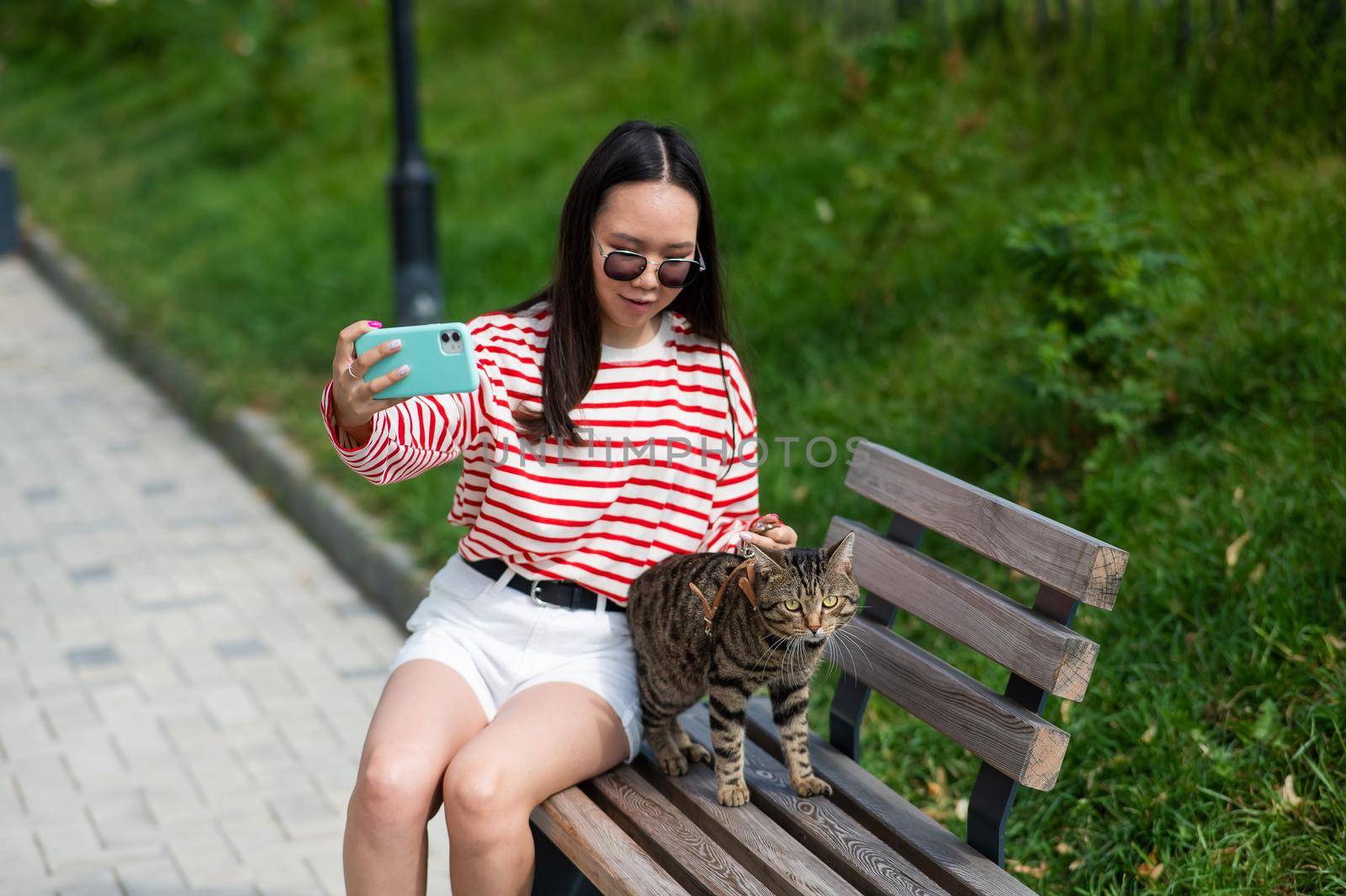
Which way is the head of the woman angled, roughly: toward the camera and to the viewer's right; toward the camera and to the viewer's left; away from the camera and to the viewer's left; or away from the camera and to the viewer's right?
toward the camera and to the viewer's left

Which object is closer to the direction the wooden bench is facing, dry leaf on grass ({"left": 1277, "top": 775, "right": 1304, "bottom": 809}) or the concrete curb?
the concrete curb

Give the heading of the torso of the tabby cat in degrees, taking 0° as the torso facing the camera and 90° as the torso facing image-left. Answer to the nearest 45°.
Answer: approximately 315°

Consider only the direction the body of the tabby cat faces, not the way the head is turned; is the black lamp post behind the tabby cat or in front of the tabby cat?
behind

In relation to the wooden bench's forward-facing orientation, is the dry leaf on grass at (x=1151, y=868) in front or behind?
behind

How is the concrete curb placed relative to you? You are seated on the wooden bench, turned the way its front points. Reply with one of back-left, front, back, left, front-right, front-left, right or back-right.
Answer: right

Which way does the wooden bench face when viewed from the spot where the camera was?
facing the viewer and to the left of the viewer

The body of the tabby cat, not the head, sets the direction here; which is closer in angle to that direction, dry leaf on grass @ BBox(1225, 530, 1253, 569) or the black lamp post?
the dry leaf on grass

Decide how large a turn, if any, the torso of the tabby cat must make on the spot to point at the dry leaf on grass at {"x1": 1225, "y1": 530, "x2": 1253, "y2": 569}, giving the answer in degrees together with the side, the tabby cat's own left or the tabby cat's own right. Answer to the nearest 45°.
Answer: approximately 90° to the tabby cat's own left

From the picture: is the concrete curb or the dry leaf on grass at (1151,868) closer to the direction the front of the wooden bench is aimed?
the concrete curb

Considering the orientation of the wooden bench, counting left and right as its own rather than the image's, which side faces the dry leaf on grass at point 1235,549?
back
